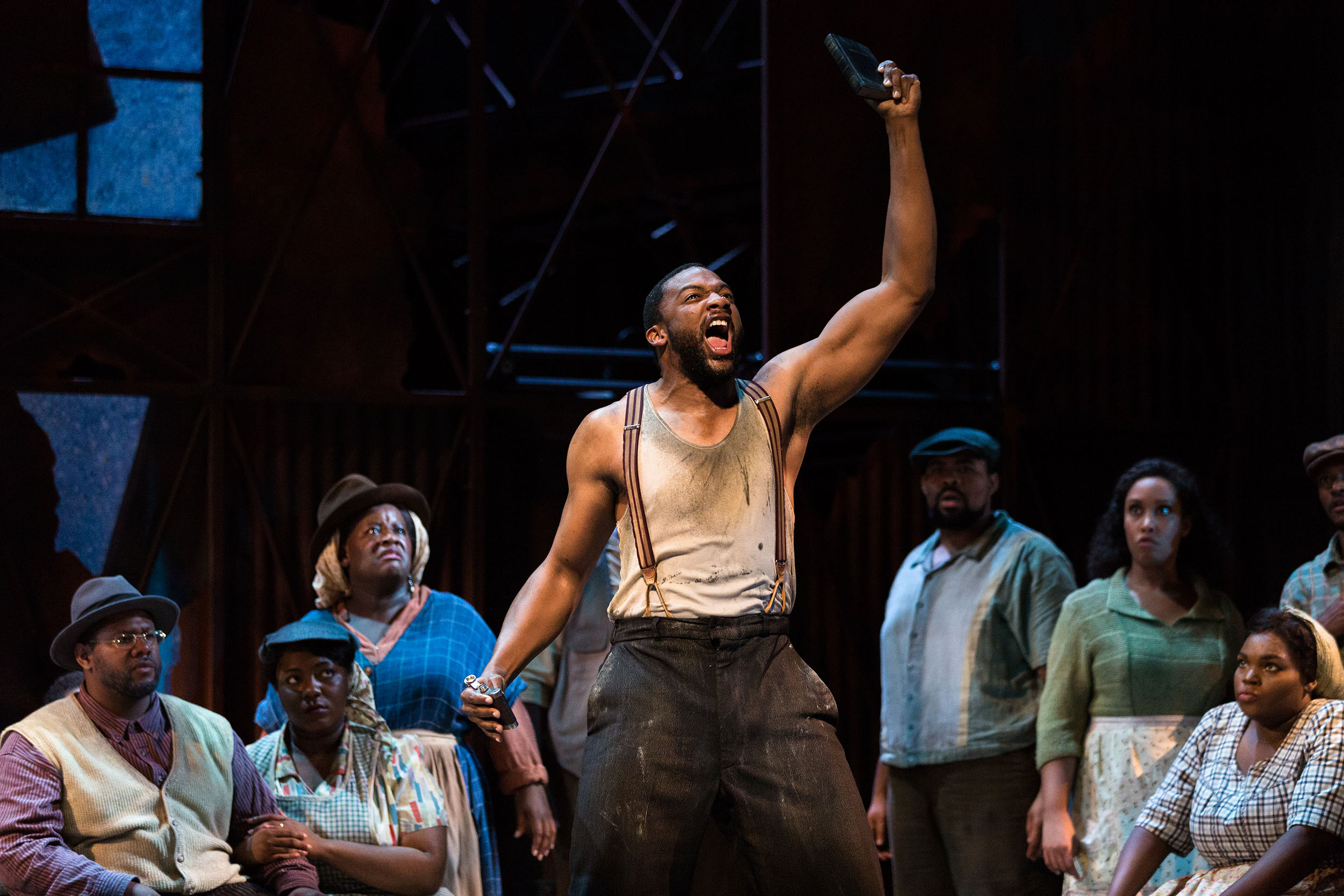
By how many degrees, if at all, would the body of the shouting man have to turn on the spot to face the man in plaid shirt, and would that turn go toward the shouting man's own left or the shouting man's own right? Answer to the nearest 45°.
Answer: approximately 135° to the shouting man's own left

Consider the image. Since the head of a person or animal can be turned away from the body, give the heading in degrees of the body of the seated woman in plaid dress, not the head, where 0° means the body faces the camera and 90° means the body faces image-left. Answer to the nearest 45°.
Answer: approximately 45°

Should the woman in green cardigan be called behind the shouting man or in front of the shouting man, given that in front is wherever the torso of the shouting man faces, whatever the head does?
behind

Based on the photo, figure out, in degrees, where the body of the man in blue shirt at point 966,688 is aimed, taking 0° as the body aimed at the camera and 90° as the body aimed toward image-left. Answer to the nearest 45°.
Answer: approximately 45°

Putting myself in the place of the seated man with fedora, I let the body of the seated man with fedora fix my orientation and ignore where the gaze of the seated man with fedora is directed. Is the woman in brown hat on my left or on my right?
on my left

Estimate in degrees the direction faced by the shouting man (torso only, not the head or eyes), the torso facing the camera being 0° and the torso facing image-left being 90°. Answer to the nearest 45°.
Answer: approximately 0°
